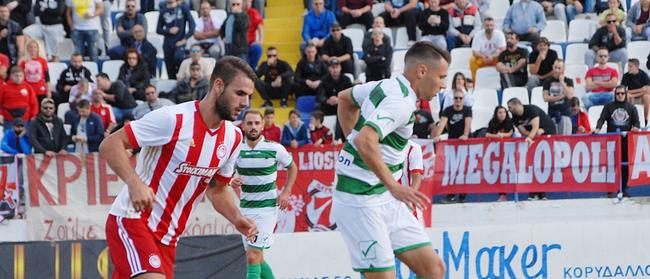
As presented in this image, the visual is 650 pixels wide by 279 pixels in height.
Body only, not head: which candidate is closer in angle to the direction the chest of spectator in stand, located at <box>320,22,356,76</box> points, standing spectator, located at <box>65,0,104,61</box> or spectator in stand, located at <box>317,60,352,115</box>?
the spectator in stand

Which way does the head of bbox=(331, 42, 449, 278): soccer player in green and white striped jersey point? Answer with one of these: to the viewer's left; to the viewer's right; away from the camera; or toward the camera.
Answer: to the viewer's right

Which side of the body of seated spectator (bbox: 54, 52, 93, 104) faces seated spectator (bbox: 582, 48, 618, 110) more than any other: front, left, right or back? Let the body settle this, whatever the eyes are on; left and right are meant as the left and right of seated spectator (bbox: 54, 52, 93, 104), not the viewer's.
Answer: left

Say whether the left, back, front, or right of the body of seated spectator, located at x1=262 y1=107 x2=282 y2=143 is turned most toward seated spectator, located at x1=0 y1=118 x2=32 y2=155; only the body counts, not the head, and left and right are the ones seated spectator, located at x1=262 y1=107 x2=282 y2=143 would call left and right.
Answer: right

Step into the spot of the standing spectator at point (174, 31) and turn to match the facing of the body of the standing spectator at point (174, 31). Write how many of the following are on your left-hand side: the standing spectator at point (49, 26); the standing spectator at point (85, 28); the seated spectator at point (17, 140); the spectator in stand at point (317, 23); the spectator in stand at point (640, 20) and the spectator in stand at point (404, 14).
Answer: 3

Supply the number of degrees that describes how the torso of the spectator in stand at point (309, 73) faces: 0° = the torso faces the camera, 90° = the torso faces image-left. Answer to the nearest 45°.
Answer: approximately 0°

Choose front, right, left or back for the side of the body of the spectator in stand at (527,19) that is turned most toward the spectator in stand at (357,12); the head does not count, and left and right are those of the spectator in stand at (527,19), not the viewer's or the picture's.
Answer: right

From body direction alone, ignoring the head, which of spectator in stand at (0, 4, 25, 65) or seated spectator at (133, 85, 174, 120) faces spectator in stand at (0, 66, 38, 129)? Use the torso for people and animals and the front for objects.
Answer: spectator in stand at (0, 4, 25, 65)

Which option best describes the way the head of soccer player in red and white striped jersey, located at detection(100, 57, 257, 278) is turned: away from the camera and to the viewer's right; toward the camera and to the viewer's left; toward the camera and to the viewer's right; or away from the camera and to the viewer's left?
toward the camera and to the viewer's right
